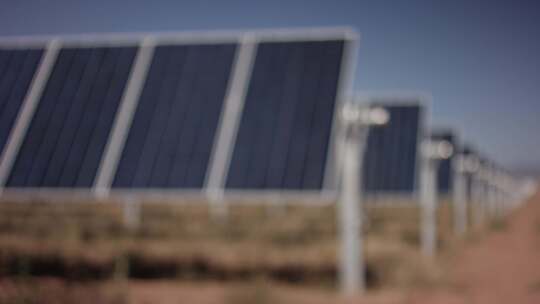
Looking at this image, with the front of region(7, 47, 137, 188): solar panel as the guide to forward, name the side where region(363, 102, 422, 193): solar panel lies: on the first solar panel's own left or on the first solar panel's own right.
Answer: on the first solar panel's own left

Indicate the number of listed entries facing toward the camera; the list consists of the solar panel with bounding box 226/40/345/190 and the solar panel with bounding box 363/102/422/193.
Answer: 2

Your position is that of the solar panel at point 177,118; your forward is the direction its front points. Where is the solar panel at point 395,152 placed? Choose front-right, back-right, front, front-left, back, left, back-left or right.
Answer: back-left

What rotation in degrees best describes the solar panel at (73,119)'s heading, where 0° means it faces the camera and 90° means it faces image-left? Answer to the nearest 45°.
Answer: approximately 0°

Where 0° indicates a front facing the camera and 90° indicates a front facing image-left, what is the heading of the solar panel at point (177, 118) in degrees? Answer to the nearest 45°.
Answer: approximately 0°

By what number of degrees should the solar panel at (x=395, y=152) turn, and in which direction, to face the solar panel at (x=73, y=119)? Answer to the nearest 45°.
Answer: approximately 45° to its right

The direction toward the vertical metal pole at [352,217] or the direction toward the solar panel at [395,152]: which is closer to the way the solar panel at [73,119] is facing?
the vertical metal pole
